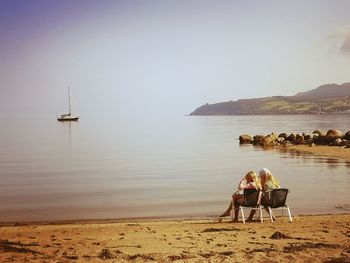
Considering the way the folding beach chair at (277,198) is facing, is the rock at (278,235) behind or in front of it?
behind

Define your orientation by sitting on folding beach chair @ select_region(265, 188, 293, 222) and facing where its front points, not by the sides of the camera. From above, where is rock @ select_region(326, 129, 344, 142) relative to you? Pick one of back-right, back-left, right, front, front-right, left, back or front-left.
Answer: front-right

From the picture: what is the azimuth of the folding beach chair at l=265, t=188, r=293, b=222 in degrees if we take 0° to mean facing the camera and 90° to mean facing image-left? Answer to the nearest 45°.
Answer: approximately 135°

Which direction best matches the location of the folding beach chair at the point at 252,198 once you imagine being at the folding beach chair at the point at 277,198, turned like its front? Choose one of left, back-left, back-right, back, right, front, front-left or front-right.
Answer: front-left

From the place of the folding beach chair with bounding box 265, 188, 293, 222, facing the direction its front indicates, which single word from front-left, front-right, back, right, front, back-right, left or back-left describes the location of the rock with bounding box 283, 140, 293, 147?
front-right
